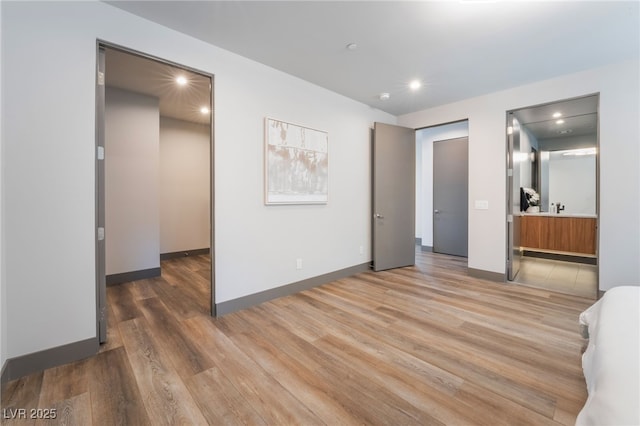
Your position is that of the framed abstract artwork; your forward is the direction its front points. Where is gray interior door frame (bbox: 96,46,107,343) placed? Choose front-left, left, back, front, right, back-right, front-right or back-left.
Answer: right

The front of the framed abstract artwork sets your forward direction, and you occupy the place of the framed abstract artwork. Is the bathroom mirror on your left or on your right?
on your left

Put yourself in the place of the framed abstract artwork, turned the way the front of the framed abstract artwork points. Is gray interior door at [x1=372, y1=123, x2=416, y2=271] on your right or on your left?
on your left

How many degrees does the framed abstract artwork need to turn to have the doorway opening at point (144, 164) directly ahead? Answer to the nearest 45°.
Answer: approximately 135° to its right

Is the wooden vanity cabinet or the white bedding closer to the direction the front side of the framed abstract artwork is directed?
the white bedding

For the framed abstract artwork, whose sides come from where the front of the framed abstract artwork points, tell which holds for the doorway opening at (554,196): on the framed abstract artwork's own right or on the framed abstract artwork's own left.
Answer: on the framed abstract artwork's own left

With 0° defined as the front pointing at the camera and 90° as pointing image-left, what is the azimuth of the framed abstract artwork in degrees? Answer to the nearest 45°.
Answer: approximately 315°

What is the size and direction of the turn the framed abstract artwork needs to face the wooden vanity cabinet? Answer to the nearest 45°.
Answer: approximately 45° to its left

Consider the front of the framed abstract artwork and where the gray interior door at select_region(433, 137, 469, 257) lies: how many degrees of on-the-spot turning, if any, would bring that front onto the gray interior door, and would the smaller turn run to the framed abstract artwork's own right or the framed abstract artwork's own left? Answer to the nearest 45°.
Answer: approximately 90° to the framed abstract artwork's own left

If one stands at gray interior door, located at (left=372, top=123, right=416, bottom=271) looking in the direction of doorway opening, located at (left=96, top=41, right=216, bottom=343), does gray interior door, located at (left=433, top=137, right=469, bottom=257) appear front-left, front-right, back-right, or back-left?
back-right

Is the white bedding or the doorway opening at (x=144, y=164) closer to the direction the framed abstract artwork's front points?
the white bedding
